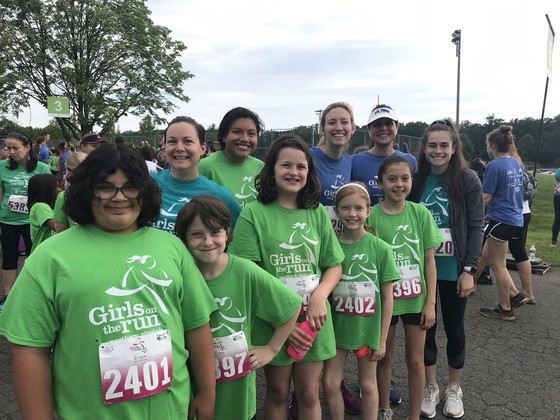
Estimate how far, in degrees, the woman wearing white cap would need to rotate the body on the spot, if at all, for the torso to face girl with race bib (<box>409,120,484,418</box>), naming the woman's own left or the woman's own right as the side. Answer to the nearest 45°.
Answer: approximately 90° to the woman's own left

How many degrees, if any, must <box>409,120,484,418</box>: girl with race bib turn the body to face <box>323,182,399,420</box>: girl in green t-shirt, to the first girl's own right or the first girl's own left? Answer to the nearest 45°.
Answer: approximately 45° to the first girl's own right

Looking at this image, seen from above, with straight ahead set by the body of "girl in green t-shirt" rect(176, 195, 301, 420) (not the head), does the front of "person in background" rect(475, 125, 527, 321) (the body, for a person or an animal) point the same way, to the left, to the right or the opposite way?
the opposite way

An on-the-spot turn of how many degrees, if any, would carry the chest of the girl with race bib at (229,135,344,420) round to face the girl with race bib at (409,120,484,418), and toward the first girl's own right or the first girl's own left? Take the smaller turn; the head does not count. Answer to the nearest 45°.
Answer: approximately 135° to the first girl's own left

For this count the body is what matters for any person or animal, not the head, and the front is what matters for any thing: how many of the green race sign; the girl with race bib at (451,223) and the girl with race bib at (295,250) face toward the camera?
3

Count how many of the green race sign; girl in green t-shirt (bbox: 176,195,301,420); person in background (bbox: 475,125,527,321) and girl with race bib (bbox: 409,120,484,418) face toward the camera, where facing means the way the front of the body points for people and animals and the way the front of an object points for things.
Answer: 3

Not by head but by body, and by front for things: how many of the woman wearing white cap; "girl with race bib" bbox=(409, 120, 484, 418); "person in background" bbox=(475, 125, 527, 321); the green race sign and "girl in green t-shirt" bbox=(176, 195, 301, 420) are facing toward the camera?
4

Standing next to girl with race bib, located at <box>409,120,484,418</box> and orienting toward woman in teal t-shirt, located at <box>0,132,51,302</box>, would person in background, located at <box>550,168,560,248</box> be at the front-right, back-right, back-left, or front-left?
back-right

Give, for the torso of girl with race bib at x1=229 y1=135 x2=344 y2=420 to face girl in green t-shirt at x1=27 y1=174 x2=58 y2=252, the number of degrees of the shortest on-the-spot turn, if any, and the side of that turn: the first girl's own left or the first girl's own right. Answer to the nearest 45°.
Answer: approximately 135° to the first girl's own right

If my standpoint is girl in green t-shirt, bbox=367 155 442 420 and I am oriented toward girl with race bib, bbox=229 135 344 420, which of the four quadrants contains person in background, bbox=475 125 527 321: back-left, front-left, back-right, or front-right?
back-right

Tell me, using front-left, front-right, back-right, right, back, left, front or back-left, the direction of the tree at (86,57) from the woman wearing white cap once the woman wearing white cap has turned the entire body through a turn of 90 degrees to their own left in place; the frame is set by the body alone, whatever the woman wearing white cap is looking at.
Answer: back-left
